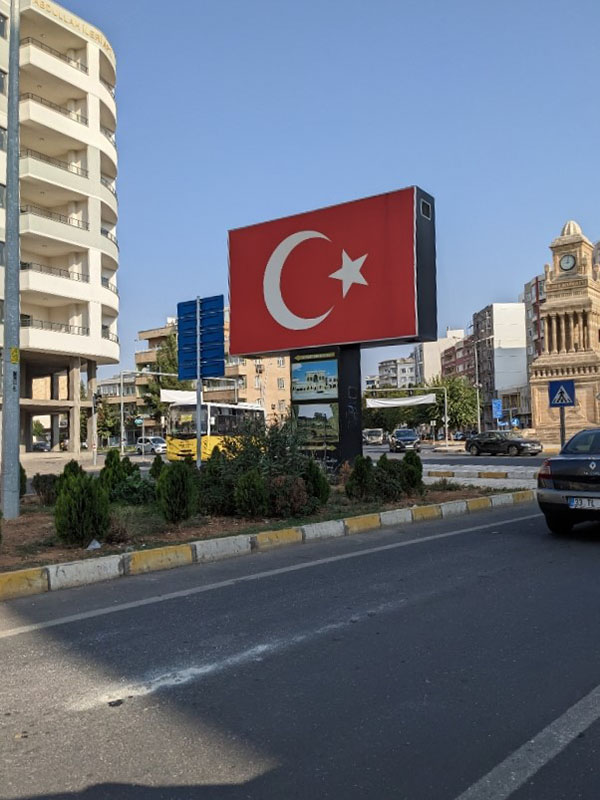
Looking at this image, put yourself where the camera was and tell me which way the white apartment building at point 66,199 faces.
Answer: facing the viewer and to the right of the viewer

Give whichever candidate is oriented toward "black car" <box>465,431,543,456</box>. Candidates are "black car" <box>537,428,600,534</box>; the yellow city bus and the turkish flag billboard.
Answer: "black car" <box>537,428,600,534</box>

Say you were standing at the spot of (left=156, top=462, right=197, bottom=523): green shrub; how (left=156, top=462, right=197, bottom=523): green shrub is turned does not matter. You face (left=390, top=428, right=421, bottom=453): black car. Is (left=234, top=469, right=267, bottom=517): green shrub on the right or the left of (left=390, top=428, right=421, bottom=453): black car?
right

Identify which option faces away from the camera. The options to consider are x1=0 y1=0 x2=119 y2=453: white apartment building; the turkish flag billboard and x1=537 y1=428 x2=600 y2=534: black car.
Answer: the black car

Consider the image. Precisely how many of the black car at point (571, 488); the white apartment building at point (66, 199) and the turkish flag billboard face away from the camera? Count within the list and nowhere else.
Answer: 1

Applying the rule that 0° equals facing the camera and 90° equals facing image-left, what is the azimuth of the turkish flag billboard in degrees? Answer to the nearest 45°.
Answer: approximately 45°

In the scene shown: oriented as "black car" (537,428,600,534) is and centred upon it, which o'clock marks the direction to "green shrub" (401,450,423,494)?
The green shrub is roughly at 11 o'clock from the black car.

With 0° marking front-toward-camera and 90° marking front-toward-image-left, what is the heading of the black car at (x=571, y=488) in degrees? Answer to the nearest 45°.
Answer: approximately 180°

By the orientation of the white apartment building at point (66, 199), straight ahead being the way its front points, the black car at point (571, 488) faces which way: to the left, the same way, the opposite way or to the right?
to the left

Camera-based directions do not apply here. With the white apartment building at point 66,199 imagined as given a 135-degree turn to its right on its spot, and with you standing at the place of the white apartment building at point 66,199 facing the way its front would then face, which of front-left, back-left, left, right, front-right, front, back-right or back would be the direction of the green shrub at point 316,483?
left

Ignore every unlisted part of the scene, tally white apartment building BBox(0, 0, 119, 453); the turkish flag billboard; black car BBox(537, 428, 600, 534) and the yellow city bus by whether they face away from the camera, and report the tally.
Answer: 1

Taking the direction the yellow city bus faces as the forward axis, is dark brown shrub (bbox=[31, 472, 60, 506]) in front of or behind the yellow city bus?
in front

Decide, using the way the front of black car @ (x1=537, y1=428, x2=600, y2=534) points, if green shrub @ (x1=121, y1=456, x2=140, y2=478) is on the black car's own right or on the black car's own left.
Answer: on the black car's own left
